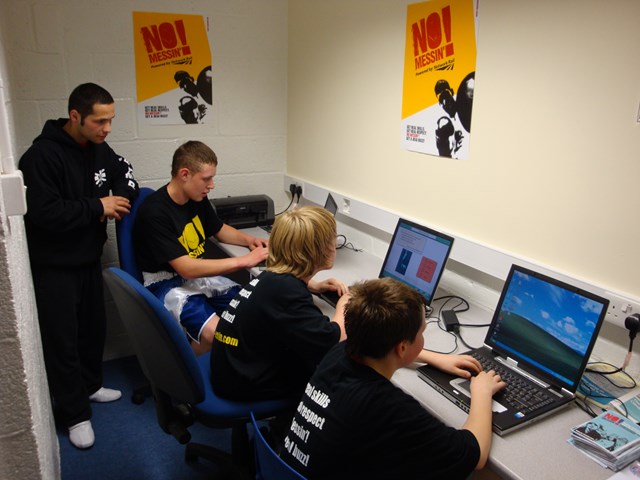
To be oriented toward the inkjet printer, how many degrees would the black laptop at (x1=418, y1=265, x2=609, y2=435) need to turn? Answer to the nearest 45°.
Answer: approximately 90° to its right

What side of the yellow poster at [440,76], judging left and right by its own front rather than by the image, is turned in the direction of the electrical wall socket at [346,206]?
right

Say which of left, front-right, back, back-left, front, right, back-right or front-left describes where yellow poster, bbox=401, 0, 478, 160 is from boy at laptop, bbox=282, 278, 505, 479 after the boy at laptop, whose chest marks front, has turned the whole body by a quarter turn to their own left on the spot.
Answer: front-right

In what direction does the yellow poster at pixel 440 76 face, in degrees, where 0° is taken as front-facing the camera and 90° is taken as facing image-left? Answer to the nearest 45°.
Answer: approximately 45°

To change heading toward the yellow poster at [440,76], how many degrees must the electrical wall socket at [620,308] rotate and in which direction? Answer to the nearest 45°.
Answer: approximately 90° to its right

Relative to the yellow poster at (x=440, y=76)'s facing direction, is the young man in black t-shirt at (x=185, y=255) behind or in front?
in front

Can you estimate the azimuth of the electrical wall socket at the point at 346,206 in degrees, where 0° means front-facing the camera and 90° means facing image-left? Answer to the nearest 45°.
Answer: approximately 45°

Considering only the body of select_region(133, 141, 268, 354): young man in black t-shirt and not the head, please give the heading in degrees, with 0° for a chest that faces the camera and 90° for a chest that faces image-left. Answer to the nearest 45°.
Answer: approximately 315°

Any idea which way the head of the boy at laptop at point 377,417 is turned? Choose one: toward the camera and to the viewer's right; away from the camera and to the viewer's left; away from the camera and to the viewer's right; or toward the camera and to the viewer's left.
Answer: away from the camera and to the viewer's right

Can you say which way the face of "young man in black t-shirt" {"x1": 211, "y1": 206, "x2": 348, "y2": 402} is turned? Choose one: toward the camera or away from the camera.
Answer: away from the camera
